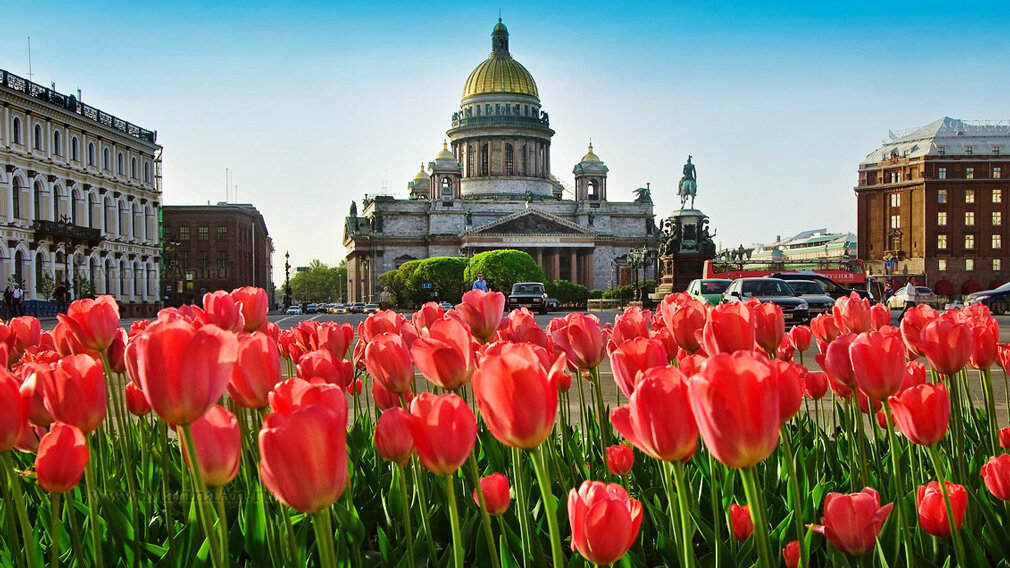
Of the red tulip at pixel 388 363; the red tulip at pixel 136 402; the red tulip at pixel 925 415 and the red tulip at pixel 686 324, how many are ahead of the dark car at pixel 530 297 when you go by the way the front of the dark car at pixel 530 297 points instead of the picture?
4

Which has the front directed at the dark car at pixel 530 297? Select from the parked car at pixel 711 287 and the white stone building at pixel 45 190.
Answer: the white stone building

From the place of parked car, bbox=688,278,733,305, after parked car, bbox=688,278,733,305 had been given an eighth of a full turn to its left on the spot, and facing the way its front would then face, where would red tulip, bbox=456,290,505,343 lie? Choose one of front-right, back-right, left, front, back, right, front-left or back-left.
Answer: right

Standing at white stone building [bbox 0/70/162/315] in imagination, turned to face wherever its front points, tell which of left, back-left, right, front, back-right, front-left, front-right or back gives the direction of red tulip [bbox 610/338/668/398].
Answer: front-right

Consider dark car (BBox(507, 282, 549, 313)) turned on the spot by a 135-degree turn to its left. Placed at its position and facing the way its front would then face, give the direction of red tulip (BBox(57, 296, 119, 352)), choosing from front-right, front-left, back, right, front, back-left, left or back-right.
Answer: back-right

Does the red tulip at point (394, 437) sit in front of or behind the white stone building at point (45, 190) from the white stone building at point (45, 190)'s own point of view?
in front

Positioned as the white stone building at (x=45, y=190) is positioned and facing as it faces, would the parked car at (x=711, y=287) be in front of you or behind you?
in front

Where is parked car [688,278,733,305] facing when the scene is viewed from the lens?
facing the viewer and to the right of the viewer

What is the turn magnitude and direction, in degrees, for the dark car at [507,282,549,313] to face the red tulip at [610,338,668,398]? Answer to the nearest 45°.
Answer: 0° — it already faces it

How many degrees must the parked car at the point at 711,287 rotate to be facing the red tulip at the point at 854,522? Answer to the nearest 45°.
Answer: approximately 45° to its right

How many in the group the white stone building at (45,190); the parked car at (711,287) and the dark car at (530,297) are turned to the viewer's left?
0

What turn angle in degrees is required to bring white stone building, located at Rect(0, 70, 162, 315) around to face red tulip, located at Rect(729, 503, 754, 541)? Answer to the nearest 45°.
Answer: approximately 45° to its right

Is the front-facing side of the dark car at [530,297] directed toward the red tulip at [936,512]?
yes

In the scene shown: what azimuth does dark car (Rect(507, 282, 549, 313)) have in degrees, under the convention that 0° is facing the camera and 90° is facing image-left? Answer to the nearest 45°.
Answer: approximately 0°

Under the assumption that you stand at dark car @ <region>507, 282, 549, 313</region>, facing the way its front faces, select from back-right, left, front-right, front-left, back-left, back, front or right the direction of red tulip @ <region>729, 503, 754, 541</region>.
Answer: front

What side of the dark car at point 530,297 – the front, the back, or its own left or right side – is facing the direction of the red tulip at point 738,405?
front

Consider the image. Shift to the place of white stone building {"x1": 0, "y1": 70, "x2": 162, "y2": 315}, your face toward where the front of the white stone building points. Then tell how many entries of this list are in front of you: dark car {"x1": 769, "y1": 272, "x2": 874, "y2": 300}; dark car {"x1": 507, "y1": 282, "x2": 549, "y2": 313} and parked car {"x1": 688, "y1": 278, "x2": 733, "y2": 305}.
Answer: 3

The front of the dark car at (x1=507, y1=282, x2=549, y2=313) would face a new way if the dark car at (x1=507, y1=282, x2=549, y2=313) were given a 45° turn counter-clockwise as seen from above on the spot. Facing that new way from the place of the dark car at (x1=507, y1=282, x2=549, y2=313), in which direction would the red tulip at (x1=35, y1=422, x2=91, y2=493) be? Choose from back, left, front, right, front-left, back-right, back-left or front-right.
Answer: front-right

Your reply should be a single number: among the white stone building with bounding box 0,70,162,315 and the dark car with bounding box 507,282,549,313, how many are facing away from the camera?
0

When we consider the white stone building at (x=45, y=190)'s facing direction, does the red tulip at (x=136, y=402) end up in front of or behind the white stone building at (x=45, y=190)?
in front

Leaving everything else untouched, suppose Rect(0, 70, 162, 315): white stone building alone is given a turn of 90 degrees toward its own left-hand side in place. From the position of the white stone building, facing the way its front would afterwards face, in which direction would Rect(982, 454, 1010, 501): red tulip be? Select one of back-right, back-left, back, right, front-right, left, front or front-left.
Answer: back-right
